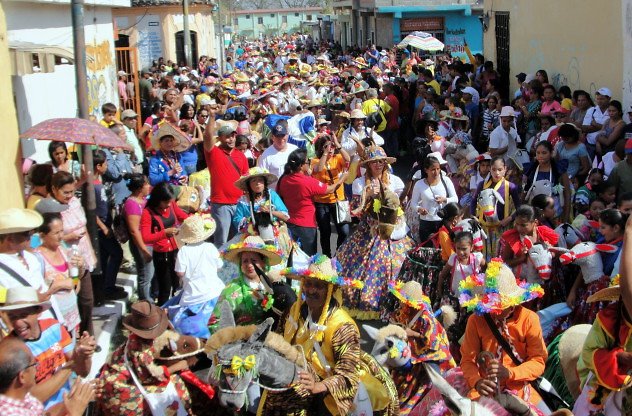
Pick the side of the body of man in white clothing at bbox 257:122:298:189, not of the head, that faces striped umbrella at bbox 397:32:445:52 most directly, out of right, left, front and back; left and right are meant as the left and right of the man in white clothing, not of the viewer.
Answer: back

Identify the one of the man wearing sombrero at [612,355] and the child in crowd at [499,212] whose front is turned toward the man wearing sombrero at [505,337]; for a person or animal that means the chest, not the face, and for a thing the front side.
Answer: the child in crowd

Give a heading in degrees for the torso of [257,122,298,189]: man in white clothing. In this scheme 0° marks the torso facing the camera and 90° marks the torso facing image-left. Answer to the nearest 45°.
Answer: approximately 0°

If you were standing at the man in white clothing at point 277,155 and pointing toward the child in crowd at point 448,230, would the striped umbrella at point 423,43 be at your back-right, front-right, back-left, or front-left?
back-left

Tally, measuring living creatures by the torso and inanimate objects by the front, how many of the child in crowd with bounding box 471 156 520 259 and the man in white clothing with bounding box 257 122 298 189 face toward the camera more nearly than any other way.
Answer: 2

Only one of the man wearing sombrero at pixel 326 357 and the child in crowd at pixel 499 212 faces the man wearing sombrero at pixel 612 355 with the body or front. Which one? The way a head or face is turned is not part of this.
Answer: the child in crowd

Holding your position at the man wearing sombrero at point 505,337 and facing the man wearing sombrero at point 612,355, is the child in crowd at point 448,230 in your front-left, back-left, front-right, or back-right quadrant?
back-left

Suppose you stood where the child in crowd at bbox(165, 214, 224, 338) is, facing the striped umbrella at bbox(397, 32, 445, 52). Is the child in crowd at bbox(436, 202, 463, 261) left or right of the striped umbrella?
right

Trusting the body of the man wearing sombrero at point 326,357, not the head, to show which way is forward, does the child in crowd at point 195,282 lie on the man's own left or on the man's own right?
on the man's own right

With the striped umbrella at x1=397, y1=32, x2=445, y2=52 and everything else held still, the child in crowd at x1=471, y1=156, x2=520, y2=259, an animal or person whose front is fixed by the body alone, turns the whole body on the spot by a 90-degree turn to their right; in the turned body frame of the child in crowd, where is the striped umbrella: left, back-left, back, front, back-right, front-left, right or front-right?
right
